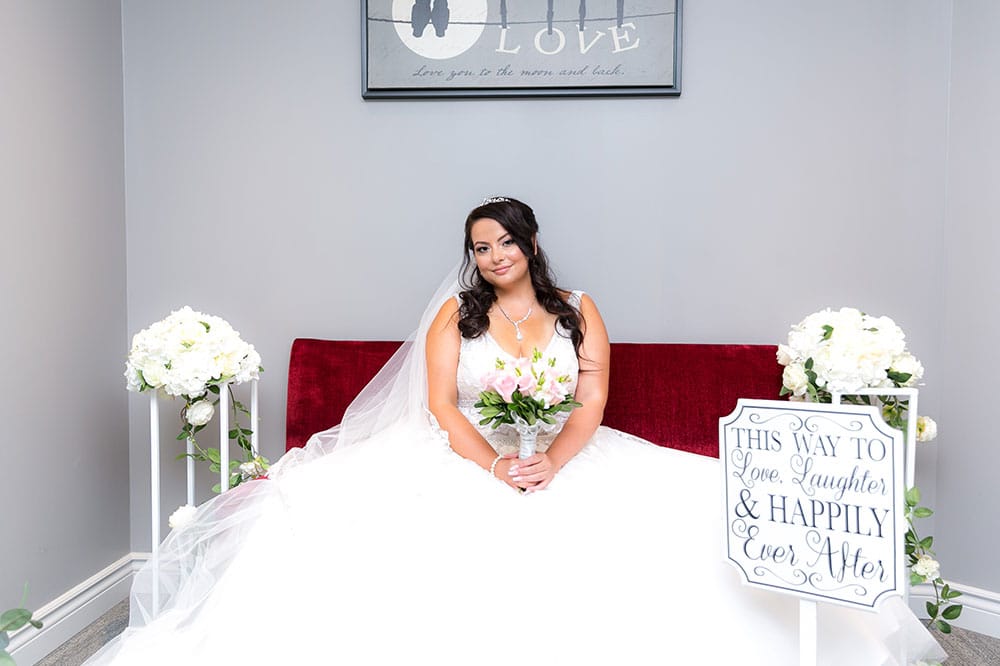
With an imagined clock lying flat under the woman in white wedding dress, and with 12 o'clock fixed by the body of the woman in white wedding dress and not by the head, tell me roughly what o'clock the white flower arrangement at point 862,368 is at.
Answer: The white flower arrangement is roughly at 8 o'clock from the woman in white wedding dress.

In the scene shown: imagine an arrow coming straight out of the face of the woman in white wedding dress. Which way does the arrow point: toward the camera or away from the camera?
toward the camera

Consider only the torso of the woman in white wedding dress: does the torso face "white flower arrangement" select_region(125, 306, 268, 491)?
no

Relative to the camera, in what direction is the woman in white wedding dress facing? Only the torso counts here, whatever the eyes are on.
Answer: toward the camera

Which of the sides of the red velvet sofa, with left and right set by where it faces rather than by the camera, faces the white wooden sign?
front

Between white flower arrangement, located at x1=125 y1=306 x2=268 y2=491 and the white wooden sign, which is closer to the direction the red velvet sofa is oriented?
the white wooden sign

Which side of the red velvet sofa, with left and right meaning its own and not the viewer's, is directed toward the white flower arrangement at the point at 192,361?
right

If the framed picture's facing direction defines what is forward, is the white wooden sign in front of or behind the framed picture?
in front

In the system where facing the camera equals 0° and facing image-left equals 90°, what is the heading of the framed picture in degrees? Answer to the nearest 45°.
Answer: approximately 0°

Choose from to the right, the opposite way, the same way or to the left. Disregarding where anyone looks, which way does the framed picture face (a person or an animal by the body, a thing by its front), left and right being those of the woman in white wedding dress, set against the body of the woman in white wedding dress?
the same way

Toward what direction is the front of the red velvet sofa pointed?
toward the camera
